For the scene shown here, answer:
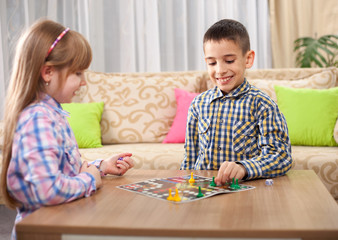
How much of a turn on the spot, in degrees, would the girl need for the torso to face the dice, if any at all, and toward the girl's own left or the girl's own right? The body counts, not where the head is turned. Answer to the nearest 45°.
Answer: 0° — they already face it

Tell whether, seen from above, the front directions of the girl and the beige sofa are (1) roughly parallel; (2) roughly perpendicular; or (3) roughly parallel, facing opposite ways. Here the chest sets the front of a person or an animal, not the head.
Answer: roughly perpendicular

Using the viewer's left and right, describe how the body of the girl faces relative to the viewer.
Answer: facing to the right of the viewer

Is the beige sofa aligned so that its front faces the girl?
yes

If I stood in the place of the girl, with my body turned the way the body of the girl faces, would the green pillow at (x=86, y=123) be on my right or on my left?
on my left

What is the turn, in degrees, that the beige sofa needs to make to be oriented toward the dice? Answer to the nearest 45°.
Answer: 0° — it already faces it

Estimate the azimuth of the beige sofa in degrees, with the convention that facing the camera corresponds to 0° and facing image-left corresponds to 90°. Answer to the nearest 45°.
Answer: approximately 0°

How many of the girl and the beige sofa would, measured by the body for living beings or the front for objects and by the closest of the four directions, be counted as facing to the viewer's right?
1

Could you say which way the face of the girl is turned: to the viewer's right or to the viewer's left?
to the viewer's right
